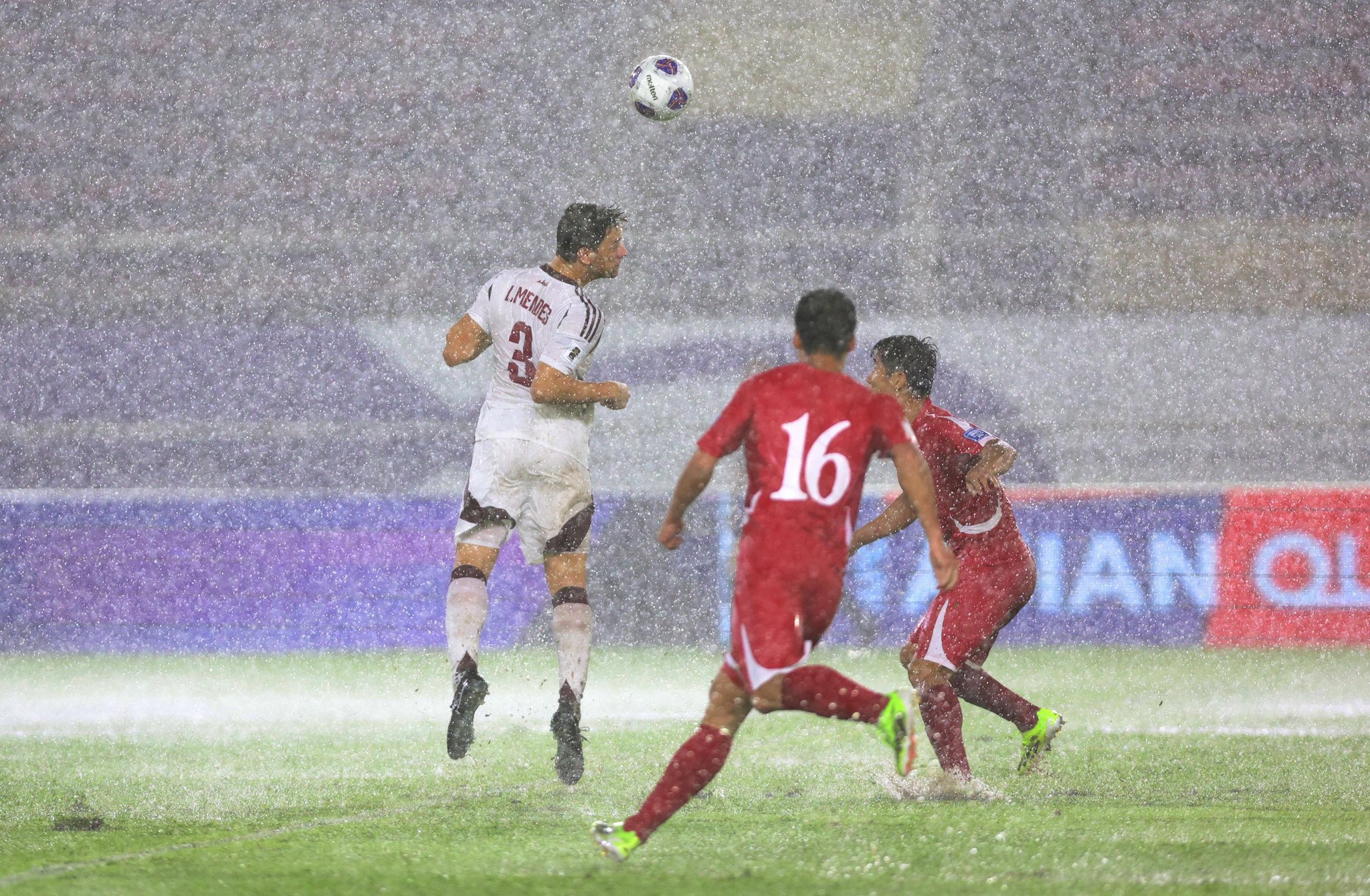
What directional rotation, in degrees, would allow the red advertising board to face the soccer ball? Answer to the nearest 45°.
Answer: approximately 45° to its right

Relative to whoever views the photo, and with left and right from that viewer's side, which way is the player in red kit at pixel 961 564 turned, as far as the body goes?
facing to the left of the viewer

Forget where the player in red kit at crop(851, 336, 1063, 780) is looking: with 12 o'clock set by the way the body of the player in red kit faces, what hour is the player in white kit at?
The player in white kit is roughly at 12 o'clock from the player in red kit.

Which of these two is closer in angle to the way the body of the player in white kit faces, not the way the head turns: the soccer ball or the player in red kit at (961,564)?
the soccer ball

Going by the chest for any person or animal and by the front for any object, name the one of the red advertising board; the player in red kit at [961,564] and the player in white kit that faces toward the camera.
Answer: the red advertising board

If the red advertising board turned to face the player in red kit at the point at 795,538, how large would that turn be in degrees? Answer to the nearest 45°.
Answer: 0° — it already faces them

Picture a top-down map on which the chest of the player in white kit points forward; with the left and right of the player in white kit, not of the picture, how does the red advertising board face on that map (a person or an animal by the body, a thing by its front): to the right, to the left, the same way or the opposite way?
the opposite way

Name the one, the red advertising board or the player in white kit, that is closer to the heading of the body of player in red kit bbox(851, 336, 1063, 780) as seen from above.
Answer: the player in white kit

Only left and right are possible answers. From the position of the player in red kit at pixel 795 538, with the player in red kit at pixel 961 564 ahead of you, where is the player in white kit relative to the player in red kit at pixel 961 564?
left

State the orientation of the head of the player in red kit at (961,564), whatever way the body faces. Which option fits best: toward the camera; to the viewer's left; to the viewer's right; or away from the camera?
to the viewer's left

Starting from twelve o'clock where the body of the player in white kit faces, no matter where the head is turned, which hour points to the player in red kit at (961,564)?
The player in red kit is roughly at 2 o'clock from the player in white kit.

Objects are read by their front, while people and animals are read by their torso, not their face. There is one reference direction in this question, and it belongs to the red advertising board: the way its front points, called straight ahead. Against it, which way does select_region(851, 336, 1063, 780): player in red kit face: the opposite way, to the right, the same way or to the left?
to the right

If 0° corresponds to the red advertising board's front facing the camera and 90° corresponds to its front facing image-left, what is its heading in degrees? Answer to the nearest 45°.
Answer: approximately 0°

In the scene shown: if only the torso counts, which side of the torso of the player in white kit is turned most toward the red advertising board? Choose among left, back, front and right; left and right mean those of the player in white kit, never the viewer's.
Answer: front

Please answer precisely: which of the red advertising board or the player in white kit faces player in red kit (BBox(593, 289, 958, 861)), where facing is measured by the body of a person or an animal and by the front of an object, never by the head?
the red advertising board

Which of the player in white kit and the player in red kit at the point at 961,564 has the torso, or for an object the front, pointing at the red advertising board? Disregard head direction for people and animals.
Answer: the player in white kit

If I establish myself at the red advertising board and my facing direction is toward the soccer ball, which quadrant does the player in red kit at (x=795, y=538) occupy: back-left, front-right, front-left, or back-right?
front-left

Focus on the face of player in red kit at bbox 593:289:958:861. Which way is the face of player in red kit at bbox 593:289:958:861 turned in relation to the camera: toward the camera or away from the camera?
away from the camera
